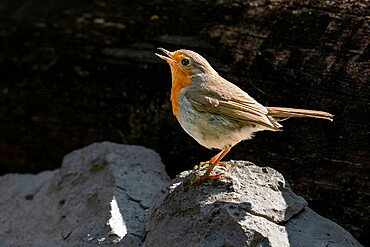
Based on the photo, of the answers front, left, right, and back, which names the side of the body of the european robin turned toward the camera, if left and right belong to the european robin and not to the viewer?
left
